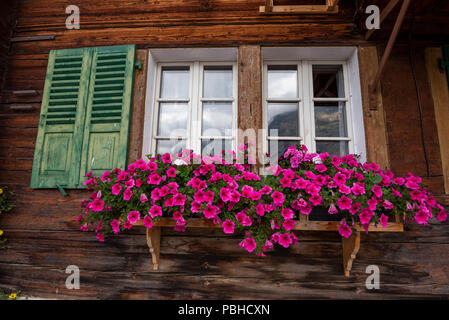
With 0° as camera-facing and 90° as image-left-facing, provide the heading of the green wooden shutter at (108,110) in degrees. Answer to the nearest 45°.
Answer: approximately 0°

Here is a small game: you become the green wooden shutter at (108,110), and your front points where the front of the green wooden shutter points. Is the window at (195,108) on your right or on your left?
on your left

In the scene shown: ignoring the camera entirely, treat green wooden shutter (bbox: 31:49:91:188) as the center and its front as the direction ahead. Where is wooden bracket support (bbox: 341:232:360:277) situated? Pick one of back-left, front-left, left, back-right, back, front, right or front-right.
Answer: front-left

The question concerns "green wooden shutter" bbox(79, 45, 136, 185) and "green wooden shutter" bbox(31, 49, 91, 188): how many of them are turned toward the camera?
2

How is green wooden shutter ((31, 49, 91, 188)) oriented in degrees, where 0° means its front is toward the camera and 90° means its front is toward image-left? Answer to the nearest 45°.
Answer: approximately 0°

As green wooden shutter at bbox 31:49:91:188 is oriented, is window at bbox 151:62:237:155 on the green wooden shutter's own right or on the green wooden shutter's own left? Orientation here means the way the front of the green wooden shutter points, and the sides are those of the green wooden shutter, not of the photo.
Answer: on the green wooden shutter's own left
